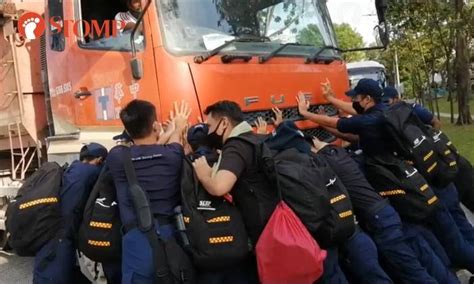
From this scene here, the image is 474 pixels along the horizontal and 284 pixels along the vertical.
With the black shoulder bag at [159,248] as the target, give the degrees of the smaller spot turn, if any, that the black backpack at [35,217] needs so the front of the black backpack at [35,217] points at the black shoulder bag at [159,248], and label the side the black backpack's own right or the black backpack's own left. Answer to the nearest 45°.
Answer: approximately 90° to the black backpack's own left

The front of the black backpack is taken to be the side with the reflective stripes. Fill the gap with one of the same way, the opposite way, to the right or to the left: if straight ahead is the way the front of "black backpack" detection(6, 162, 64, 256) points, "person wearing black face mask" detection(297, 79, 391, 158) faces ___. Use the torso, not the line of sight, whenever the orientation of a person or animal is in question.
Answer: to the right

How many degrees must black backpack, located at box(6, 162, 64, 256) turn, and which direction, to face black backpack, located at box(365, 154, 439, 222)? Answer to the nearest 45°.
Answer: approximately 135° to its left

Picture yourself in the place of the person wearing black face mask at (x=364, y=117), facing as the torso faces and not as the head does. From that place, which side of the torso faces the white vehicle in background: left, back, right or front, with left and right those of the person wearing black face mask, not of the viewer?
right

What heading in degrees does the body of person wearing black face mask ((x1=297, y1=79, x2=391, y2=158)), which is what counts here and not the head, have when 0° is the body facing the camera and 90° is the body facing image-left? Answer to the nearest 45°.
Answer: approximately 90°

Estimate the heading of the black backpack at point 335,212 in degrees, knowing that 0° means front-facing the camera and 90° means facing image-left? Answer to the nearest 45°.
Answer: approximately 315°

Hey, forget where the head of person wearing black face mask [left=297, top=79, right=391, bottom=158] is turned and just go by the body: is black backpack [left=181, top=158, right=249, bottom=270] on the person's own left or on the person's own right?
on the person's own left
